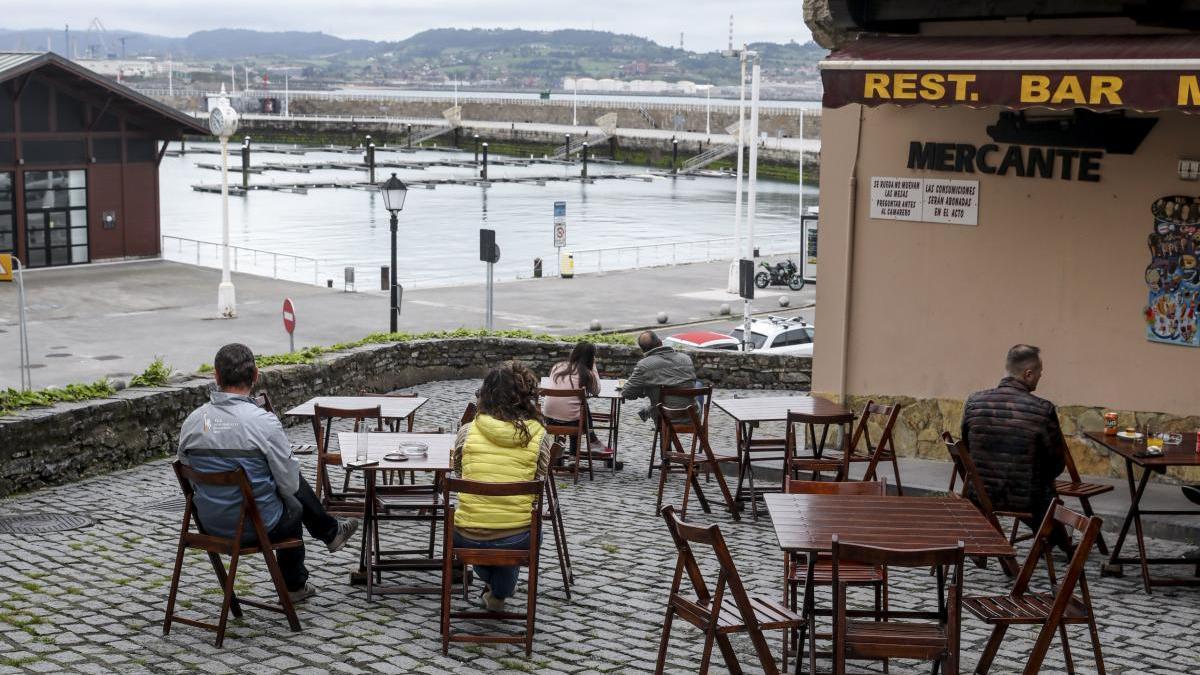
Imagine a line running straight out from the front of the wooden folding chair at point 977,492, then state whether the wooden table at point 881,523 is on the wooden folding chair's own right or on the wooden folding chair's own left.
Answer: on the wooden folding chair's own right

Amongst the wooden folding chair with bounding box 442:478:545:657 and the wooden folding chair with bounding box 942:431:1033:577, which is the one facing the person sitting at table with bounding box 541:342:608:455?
the wooden folding chair with bounding box 442:478:545:657

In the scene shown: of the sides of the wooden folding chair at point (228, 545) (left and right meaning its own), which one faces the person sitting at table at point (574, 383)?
front

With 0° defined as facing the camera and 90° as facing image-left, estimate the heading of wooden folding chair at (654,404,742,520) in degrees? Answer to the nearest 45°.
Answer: approximately 225°

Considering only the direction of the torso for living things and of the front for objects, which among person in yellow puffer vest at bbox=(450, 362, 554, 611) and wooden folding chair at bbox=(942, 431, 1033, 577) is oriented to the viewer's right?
the wooden folding chair

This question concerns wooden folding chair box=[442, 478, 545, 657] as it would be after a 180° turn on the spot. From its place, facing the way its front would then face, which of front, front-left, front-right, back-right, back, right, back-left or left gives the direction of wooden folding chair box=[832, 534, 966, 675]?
front-left

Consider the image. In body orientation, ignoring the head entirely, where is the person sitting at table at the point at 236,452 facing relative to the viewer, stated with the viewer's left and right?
facing away from the viewer and to the right of the viewer

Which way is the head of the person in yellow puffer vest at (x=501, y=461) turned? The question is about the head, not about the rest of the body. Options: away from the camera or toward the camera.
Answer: away from the camera

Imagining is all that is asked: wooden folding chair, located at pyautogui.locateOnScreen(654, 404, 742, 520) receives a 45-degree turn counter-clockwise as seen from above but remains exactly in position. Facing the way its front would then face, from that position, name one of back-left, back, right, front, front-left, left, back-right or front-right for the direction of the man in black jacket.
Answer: back-right

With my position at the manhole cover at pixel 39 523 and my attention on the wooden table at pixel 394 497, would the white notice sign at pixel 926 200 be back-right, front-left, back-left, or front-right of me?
front-left

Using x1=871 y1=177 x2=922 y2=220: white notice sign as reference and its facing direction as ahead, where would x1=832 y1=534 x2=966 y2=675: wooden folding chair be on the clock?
The wooden folding chair is roughly at 12 o'clock from the white notice sign.

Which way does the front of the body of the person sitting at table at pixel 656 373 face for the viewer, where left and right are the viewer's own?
facing away from the viewer and to the left of the viewer

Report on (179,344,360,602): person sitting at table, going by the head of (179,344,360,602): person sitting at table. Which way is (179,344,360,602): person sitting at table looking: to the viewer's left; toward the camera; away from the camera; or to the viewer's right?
away from the camera

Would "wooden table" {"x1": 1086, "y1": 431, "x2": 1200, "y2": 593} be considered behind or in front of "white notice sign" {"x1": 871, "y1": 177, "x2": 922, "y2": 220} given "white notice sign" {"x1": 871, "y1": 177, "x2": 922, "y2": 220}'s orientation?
in front

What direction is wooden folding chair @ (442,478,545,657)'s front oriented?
away from the camera
